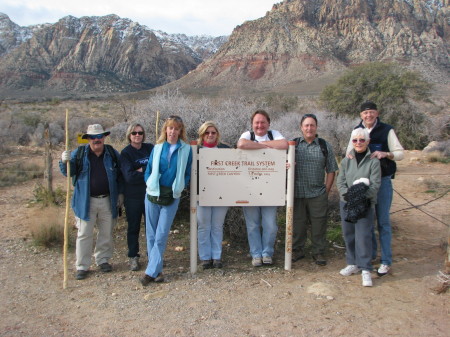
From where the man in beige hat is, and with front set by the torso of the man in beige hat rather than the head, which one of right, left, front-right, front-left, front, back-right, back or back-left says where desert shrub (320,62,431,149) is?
back-left

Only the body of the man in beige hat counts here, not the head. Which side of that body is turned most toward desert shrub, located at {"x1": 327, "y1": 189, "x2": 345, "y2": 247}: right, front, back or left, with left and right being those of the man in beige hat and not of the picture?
left

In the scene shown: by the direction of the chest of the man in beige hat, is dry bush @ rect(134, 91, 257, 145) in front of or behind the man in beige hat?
behind

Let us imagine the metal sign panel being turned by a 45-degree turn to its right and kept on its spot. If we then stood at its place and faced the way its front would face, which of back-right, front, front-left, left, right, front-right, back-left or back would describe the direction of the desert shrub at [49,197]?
right

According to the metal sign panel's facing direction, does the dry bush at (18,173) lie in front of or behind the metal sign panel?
behind

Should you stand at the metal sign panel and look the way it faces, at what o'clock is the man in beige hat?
The man in beige hat is roughly at 3 o'clock from the metal sign panel.

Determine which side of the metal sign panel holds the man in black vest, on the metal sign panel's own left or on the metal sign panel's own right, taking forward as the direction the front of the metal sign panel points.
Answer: on the metal sign panel's own left

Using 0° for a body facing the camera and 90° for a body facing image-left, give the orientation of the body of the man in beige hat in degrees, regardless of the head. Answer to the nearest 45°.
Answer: approximately 0°

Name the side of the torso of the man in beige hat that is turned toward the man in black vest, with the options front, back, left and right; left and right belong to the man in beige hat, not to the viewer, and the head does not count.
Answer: left

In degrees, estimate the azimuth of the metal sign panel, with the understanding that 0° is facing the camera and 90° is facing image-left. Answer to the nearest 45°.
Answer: approximately 0°

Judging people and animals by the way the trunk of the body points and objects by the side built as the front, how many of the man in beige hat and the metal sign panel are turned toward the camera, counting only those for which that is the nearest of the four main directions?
2
